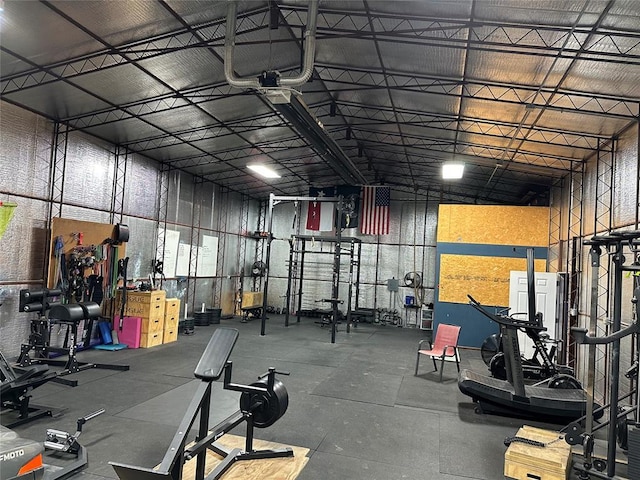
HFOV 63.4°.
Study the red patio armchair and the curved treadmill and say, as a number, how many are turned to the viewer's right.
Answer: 0

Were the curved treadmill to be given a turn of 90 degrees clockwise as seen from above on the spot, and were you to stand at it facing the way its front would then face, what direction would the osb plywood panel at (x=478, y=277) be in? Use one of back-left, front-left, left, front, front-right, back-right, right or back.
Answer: front

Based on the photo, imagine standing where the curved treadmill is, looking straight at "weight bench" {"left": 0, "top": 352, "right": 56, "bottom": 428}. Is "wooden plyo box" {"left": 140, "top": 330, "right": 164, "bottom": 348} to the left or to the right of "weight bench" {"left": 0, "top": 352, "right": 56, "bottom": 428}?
right

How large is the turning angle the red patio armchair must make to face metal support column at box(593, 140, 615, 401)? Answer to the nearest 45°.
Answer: approximately 135° to its left

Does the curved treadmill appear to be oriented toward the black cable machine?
no

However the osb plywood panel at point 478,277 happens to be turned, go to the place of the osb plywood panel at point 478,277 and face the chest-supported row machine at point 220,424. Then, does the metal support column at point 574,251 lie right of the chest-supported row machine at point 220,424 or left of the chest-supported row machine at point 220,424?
left

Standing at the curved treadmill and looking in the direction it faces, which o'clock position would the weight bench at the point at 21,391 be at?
The weight bench is roughly at 11 o'clock from the curved treadmill.

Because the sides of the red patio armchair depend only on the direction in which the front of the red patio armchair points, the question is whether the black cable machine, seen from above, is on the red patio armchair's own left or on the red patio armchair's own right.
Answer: on the red patio armchair's own left

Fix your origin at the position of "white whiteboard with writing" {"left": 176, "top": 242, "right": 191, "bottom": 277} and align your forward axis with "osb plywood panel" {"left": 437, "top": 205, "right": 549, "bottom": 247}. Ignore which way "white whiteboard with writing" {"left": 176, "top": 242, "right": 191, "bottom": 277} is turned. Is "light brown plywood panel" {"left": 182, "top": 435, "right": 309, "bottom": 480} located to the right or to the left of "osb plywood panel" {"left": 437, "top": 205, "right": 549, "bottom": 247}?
right

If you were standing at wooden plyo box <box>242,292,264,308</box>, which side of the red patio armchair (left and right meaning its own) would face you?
right

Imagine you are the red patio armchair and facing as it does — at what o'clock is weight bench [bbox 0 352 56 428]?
The weight bench is roughly at 12 o'clock from the red patio armchair.

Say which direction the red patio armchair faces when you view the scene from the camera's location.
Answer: facing the viewer and to the left of the viewer

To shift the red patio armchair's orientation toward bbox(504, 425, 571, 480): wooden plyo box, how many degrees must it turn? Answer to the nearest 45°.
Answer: approximately 45° to its left

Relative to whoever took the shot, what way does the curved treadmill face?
facing to the left of the viewer

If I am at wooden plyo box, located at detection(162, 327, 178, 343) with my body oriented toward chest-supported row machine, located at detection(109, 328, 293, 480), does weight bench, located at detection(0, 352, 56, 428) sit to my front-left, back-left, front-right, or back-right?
front-right
